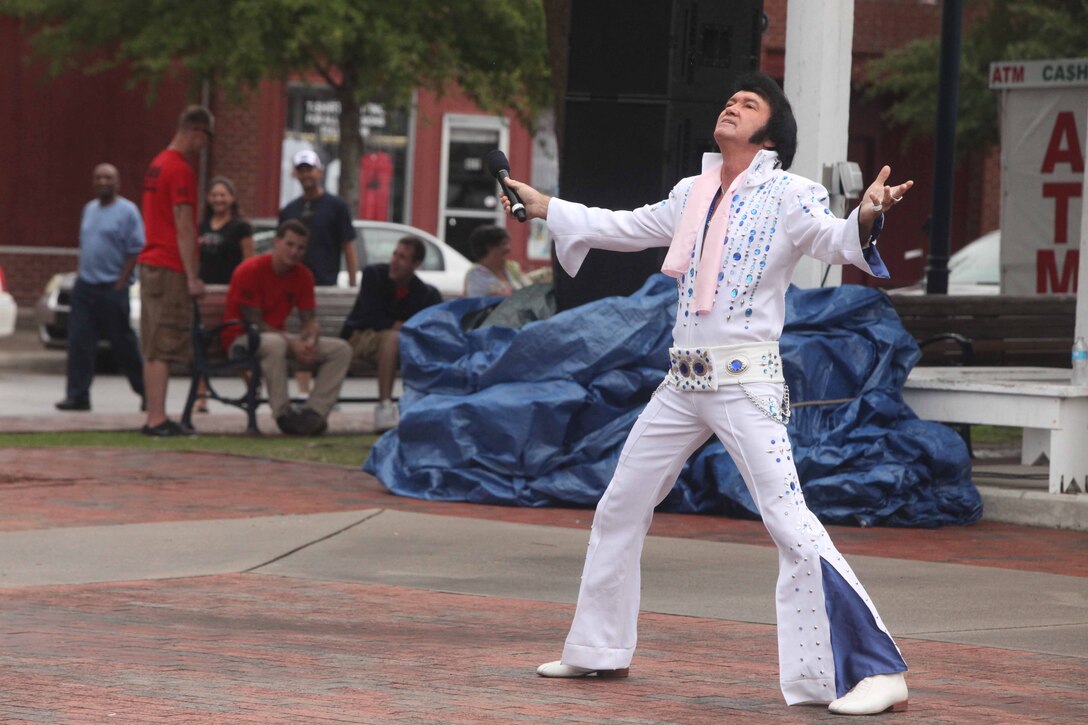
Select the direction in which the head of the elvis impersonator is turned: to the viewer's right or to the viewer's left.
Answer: to the viewer's left

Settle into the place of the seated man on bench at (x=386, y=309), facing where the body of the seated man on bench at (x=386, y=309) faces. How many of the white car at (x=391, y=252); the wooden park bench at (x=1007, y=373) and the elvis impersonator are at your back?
1

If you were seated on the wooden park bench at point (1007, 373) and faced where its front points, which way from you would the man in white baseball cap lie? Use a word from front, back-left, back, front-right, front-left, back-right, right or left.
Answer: back-right

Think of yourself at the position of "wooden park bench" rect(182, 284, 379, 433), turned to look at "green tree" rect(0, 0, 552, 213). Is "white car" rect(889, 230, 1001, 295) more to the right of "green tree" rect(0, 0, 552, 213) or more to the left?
right

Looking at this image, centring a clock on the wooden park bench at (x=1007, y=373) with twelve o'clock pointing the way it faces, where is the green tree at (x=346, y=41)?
The green tree is roughly at 5 o'clock from the wooden park bench.

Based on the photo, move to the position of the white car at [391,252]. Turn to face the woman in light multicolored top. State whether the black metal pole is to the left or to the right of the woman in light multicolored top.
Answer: left

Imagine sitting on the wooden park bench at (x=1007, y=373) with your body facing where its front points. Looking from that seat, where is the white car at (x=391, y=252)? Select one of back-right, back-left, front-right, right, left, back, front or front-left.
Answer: back-right

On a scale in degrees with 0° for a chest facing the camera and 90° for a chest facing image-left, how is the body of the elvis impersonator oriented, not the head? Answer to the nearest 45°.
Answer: approximately 45°

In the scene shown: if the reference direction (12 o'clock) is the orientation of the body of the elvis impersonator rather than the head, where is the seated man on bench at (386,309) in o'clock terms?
The seated man on bench is roughly at 4 o'clock from the elvis impersonator.

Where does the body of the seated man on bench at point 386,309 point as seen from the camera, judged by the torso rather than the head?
toward the camera

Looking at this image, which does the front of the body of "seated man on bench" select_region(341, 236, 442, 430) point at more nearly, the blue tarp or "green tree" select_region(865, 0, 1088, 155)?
the blue tarp
